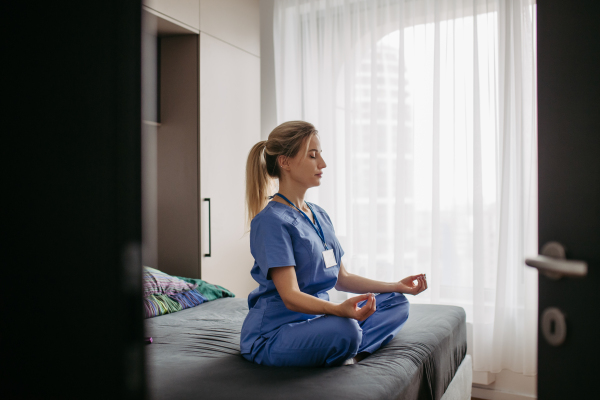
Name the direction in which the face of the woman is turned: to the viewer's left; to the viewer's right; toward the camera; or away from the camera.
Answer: to the viewer's right

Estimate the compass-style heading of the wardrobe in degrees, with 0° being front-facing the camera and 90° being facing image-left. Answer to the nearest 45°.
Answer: approximately 315°
